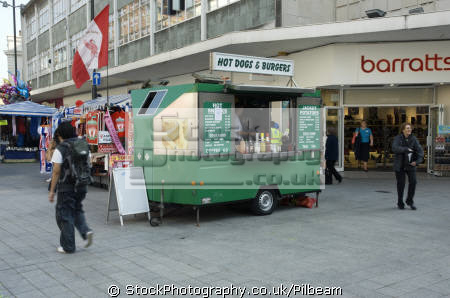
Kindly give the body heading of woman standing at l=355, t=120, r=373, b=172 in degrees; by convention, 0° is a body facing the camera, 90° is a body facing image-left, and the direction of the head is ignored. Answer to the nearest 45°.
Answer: approximately 0°

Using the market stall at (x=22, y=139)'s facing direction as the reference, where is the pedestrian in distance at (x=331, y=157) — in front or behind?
in front

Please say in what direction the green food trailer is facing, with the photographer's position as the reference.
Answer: facing the viewer and to the left of the viewer

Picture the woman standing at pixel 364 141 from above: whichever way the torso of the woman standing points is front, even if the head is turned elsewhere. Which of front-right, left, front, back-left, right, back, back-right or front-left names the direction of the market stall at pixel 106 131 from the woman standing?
front-right

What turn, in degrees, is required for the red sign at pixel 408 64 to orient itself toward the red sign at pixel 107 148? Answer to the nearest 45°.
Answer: approximately 45° to its right

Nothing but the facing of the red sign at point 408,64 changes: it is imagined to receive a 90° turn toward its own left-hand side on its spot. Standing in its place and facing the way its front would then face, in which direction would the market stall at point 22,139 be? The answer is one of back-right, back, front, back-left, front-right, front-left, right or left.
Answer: back

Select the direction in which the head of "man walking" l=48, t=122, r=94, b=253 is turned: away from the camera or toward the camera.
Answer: away from the camera

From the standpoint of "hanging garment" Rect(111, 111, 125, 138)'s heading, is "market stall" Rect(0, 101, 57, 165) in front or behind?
behind

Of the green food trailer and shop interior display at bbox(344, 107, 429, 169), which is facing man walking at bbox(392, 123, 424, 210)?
the shop interior display

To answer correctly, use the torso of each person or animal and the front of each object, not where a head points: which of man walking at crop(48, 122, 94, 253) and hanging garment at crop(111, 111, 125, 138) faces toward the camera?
the hanging garment

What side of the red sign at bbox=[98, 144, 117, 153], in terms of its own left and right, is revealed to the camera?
front

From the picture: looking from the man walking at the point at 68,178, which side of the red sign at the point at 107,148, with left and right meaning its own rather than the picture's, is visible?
front

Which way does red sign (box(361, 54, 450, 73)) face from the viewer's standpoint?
toward the camera

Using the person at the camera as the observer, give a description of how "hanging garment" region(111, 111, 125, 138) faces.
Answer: facing the viewer

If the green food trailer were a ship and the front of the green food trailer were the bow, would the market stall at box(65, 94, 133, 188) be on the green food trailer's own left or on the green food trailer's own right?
on the green food trailer's own right

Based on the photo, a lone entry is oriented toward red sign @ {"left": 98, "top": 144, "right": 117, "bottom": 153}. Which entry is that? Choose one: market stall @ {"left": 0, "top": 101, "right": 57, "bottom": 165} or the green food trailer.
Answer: the market stall
